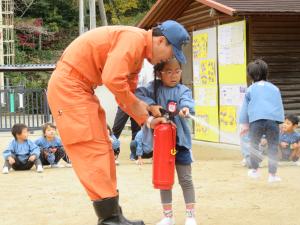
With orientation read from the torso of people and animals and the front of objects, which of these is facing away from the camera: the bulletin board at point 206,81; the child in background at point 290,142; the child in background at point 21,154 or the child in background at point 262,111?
the child in background at point 262,111

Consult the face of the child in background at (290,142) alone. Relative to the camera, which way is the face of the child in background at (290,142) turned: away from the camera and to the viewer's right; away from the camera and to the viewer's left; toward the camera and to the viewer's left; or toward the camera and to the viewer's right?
toward the camera and to the viewer's left

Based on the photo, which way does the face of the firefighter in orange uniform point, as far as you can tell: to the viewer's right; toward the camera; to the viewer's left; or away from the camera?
to the viewer's right

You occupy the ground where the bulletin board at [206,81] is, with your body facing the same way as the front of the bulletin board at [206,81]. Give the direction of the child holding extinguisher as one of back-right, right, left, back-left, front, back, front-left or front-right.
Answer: front-left

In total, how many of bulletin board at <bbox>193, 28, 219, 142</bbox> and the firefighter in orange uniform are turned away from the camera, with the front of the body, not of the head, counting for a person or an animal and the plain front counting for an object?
0

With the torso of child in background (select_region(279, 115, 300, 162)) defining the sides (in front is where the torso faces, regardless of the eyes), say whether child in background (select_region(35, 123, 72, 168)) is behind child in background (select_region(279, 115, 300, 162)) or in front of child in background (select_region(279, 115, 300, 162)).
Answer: in front

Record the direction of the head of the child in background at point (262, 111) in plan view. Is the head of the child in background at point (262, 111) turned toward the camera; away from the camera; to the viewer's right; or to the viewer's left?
away from the camera

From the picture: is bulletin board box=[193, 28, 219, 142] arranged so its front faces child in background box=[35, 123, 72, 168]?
yes

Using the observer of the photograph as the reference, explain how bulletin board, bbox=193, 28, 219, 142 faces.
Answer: facing the viewer and to the left of the viewer

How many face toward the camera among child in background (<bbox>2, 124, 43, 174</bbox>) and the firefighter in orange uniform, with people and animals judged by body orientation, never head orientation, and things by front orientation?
1

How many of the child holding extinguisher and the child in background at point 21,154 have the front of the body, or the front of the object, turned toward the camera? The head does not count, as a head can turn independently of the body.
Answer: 2

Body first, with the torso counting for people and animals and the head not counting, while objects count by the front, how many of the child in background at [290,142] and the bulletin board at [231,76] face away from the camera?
0

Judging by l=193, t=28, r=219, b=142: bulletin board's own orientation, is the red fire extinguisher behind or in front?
in front

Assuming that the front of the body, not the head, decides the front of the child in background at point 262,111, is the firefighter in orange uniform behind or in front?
behind

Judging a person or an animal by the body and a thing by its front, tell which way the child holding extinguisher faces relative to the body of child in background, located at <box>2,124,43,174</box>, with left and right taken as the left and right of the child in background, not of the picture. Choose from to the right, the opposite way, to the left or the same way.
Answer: the same way

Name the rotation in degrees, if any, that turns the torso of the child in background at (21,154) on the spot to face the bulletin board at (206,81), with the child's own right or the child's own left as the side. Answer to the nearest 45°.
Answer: approximately 135° to the child's own left

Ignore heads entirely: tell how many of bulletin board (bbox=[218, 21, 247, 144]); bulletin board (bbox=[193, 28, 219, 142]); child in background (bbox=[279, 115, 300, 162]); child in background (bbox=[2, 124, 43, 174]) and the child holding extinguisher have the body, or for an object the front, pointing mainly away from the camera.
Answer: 0

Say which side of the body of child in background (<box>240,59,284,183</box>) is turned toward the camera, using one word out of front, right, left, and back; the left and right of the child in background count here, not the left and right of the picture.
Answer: back

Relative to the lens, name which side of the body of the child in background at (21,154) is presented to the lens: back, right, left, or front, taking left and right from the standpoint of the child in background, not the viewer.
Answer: front

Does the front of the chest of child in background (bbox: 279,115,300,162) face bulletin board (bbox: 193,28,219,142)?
no

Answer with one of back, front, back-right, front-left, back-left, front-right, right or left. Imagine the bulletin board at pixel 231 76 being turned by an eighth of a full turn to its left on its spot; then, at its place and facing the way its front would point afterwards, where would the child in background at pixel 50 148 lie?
front-right
